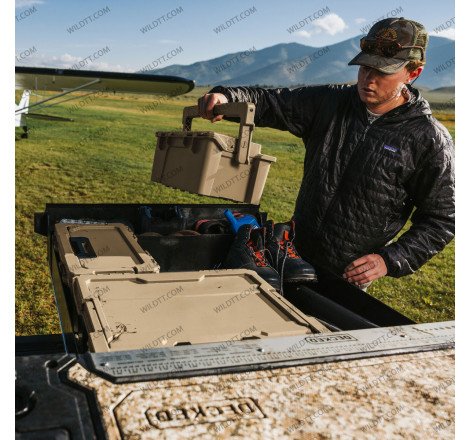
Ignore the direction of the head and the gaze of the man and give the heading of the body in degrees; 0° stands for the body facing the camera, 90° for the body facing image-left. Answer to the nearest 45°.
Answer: approximately 45°
